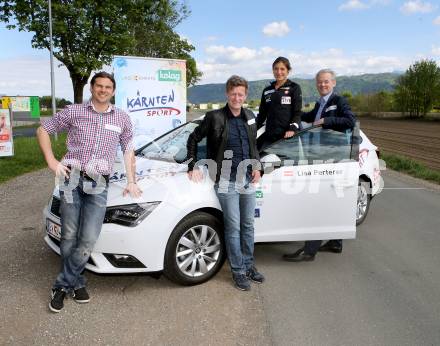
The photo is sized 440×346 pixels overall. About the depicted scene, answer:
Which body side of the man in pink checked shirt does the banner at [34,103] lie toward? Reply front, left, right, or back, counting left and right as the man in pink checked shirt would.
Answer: back

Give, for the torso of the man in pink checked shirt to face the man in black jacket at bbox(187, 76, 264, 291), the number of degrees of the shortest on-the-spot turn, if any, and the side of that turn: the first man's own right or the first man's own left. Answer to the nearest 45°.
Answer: approximately 90° to the first man's own left

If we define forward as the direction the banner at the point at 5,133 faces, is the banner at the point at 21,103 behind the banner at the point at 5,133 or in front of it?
behind

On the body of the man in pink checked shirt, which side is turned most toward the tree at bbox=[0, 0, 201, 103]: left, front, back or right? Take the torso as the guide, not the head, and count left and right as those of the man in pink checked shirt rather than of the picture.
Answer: back

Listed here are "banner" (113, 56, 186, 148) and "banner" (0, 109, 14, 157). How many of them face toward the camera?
2
